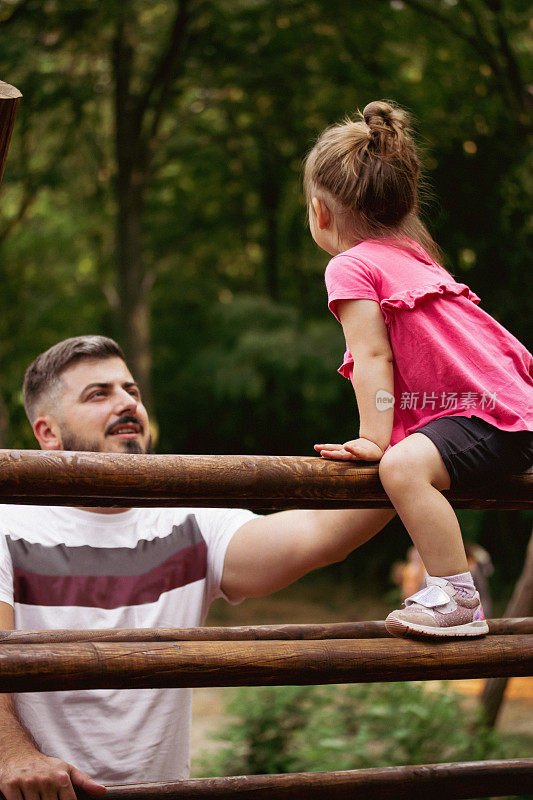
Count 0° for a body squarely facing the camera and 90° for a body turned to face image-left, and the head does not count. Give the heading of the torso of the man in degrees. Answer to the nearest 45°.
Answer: approximately 0°

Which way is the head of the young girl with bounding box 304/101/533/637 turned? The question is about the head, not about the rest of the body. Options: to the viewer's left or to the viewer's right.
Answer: to the viewer's left

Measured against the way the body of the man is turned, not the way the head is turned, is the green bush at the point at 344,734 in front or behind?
behind

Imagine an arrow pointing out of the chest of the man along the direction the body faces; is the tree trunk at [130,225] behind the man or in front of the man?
behind

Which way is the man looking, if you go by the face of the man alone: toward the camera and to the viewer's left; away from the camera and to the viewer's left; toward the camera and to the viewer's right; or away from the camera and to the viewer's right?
toward the camera and to the viewer's right
